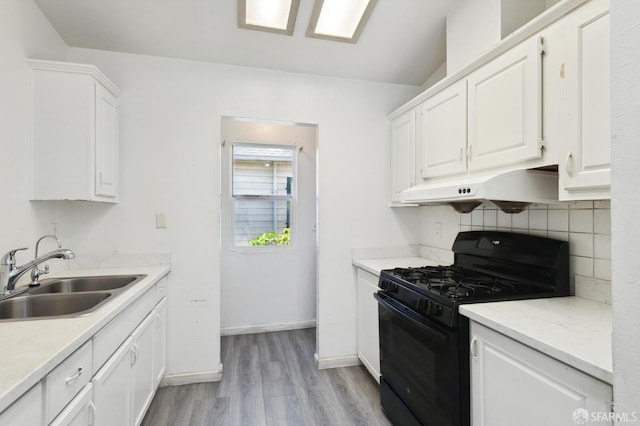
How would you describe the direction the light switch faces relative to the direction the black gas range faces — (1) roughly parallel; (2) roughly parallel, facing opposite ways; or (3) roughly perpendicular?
roughly perpendicular

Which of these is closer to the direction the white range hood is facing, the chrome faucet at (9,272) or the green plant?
the chrome faucet

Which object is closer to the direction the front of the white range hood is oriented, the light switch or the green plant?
the light switch

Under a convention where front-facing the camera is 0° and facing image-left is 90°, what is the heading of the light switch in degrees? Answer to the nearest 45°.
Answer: approximately 0°

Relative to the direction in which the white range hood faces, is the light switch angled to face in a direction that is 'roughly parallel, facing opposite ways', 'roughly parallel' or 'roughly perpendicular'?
roughly perpendicular

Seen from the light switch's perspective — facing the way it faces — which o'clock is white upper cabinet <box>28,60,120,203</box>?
The white upper cabinet is roughly at 2 o'clock from the light switch.

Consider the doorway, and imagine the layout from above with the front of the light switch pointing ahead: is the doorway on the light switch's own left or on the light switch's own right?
on the light switch's own left

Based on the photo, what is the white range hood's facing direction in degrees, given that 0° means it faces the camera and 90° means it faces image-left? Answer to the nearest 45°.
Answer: approximately 45°
